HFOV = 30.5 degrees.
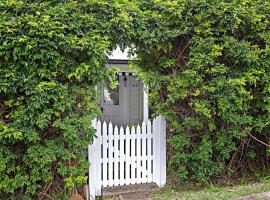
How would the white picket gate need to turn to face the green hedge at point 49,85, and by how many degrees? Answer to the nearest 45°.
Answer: approximately 45° to its right

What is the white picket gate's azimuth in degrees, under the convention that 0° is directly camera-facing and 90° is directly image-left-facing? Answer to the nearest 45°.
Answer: approximately 0°
